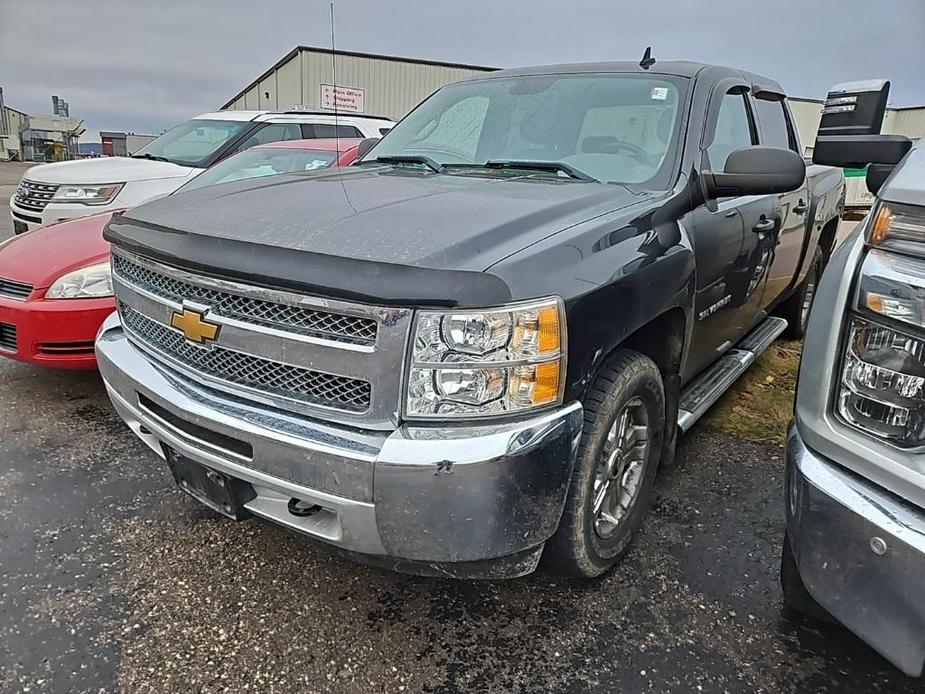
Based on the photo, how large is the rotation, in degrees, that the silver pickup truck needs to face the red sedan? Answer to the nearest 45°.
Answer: approximately 90° to its right

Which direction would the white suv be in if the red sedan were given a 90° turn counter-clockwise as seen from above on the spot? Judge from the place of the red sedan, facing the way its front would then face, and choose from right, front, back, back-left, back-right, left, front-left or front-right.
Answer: back-left

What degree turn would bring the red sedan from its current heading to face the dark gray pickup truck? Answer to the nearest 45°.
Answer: approximately 90° to its left

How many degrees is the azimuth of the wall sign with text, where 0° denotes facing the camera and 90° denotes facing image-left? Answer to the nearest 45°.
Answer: approximately 0°

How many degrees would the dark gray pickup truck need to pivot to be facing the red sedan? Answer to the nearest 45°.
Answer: approximately 90° to its right

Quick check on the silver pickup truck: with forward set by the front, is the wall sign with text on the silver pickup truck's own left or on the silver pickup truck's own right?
on the silver pickup truck's own right

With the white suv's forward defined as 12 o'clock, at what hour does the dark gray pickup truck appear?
The dark gray pickup truck is roughly at 10 o'clock from the white suv.

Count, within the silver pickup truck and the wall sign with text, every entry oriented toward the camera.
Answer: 2

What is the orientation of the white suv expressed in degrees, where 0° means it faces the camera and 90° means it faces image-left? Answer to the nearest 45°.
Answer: approximately 45°
